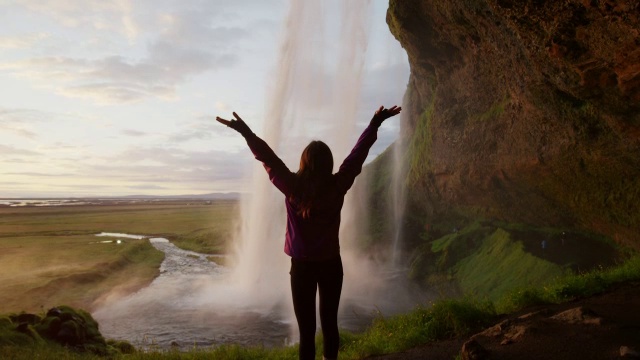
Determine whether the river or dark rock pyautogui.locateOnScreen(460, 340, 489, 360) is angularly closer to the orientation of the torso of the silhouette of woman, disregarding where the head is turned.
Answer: the river

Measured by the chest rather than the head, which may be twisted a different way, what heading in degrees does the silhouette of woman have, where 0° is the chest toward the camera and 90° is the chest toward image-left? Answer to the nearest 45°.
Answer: approximately 180°

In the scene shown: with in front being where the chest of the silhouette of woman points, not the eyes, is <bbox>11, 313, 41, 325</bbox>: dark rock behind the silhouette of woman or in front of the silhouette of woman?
in front

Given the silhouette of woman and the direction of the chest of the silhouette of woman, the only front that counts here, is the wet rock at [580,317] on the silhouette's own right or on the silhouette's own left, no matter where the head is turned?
on the silhouette's own right

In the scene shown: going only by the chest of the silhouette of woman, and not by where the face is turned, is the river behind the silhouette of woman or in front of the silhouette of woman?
in front

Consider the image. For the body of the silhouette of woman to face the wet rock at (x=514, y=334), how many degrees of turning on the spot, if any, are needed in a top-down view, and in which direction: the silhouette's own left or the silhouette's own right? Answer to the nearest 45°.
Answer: approximately 45° to the silhouette's own right

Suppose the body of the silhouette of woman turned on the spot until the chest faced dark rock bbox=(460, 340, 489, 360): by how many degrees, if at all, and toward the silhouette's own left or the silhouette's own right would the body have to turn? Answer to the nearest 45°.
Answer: approximately 45° to the silhouette's own right

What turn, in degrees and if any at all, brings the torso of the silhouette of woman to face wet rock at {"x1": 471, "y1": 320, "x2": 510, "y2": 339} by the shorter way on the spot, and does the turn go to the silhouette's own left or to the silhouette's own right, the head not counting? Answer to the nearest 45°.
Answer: approximately 45° to the silhouette's own right

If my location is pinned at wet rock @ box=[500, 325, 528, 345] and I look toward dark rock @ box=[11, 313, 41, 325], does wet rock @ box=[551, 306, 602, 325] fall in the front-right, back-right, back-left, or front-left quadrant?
back-right
